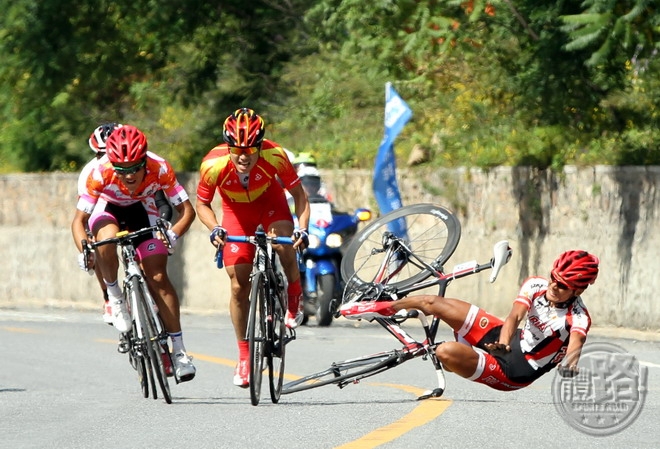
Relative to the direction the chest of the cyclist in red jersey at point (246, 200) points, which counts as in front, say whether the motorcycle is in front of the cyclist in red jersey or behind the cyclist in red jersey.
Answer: behind

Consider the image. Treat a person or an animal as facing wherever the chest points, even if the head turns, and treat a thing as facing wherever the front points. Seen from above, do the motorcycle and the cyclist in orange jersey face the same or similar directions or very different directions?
same or similar directions

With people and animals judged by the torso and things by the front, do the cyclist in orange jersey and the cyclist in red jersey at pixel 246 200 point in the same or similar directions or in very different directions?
same or similar directions

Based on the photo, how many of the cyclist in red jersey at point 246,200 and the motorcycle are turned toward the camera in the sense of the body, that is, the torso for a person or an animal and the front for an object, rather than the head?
2

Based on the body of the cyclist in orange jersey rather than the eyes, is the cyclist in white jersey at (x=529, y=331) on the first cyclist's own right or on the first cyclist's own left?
on the first cyclist's own left

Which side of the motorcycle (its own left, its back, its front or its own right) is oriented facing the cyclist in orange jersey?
front

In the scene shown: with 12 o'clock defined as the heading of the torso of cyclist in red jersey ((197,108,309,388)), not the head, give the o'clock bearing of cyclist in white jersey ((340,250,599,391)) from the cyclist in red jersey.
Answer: The cyclist in white jersey is roughly at 10 o'clock from the cyclist in red jersey.

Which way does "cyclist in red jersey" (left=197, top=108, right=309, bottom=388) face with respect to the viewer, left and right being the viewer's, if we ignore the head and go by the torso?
facing the viewer

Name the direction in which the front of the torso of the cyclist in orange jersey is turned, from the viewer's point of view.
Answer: toward the camera

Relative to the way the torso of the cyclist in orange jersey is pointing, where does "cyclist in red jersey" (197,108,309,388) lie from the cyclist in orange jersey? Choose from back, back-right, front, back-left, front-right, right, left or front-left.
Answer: left

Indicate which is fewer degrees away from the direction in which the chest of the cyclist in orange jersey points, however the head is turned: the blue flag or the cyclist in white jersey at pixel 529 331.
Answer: the cyclist in white jersey

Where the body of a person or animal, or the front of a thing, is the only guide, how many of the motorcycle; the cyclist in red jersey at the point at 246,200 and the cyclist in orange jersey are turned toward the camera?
3

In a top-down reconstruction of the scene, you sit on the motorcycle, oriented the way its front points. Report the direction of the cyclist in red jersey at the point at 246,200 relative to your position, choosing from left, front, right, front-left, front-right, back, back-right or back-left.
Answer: front

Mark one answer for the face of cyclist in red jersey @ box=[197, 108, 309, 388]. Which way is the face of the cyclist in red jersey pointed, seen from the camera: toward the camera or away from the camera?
toward the camera

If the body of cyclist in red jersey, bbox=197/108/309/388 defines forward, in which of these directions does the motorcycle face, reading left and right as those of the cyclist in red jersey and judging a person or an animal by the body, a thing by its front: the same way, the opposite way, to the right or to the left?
the same way

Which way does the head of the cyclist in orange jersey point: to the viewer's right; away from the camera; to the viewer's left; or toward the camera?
toward the camera

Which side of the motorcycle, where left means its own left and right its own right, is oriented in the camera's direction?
front
